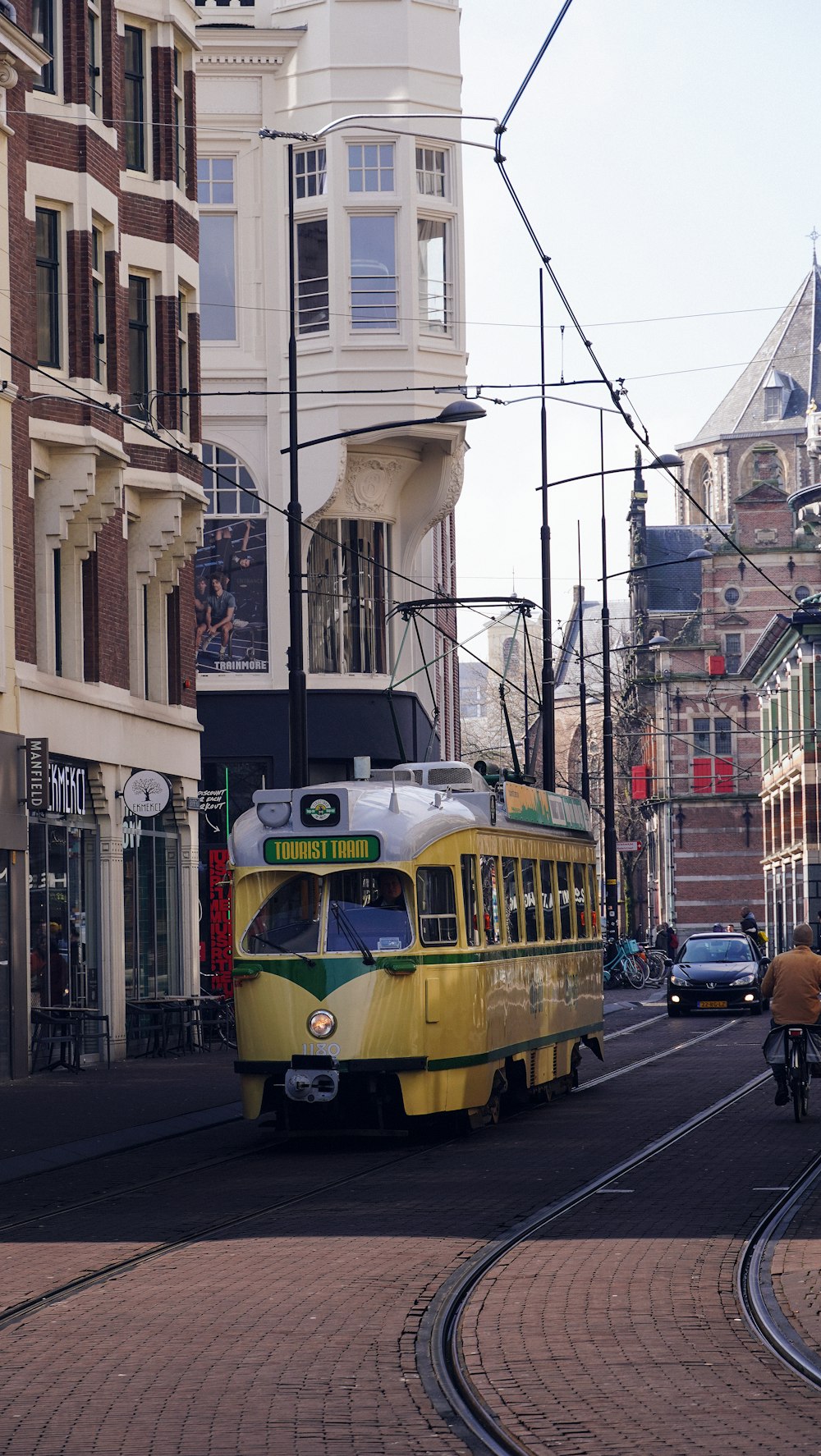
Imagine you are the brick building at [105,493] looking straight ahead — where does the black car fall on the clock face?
The black car is roughly at 9 o'clock from the brick building.

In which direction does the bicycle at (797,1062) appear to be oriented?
away from the camera

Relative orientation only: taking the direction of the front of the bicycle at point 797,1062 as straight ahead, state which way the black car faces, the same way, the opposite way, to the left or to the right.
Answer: the opposite way

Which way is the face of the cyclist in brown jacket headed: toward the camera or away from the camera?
away from the camera

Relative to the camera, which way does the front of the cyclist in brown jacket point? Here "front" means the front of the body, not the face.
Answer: away from the camera

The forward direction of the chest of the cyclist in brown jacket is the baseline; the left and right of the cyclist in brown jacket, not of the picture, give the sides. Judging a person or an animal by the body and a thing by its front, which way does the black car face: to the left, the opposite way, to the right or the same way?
the opposite way

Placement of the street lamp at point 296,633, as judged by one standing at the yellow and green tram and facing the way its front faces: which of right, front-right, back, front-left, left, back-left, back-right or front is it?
back-right

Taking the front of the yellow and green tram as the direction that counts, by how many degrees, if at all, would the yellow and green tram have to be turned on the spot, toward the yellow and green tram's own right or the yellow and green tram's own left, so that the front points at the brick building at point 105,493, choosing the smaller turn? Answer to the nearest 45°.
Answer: approximately 135° to the yellow and green tram's own right
